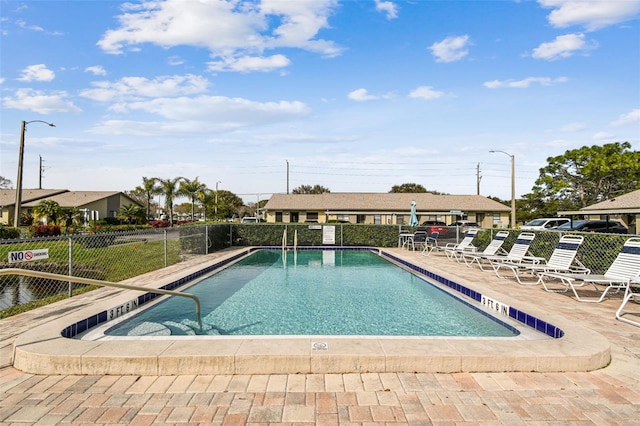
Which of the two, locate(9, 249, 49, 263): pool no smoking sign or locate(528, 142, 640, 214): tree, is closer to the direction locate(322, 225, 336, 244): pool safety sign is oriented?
the pool no smoking sign

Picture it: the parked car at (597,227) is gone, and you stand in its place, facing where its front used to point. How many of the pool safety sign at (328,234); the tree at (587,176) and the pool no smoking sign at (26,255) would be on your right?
1

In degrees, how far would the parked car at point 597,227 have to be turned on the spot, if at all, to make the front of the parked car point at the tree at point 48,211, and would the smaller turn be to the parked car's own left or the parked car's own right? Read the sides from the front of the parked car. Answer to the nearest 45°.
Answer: approximately 45° to the parked car's own left

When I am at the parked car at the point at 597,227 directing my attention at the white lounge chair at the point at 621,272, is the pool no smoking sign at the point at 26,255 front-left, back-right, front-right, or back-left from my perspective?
front-right

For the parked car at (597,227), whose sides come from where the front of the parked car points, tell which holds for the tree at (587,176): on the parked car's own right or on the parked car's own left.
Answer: on the parked car's own right

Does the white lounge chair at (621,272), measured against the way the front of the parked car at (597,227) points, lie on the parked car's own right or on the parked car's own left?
on the parked car's own left

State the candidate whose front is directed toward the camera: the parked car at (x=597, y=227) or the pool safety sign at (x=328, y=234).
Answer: the pool safety sign

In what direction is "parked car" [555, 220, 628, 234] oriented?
to the viewer's left

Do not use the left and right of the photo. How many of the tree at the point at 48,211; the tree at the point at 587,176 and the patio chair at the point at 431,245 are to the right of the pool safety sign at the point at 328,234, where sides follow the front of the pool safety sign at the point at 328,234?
1

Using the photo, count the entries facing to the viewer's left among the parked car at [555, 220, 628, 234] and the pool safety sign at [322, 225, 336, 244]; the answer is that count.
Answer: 1

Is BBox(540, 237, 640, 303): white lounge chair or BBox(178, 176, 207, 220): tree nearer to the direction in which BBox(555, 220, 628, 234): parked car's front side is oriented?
the tree

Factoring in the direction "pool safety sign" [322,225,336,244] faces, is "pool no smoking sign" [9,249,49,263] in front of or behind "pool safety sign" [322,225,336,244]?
in front

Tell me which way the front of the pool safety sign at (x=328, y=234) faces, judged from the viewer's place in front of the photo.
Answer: facing the viewer

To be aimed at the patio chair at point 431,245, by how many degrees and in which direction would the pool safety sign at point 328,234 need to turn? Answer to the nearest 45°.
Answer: approximately 45° to its left

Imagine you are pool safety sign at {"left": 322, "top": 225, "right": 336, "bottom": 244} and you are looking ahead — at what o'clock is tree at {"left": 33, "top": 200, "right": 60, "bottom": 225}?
The tree is roughly at 3 o'clock from the pool safety sign.

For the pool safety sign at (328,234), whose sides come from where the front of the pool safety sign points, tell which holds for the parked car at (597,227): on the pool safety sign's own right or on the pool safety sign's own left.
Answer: on the pool safety sign's own left
